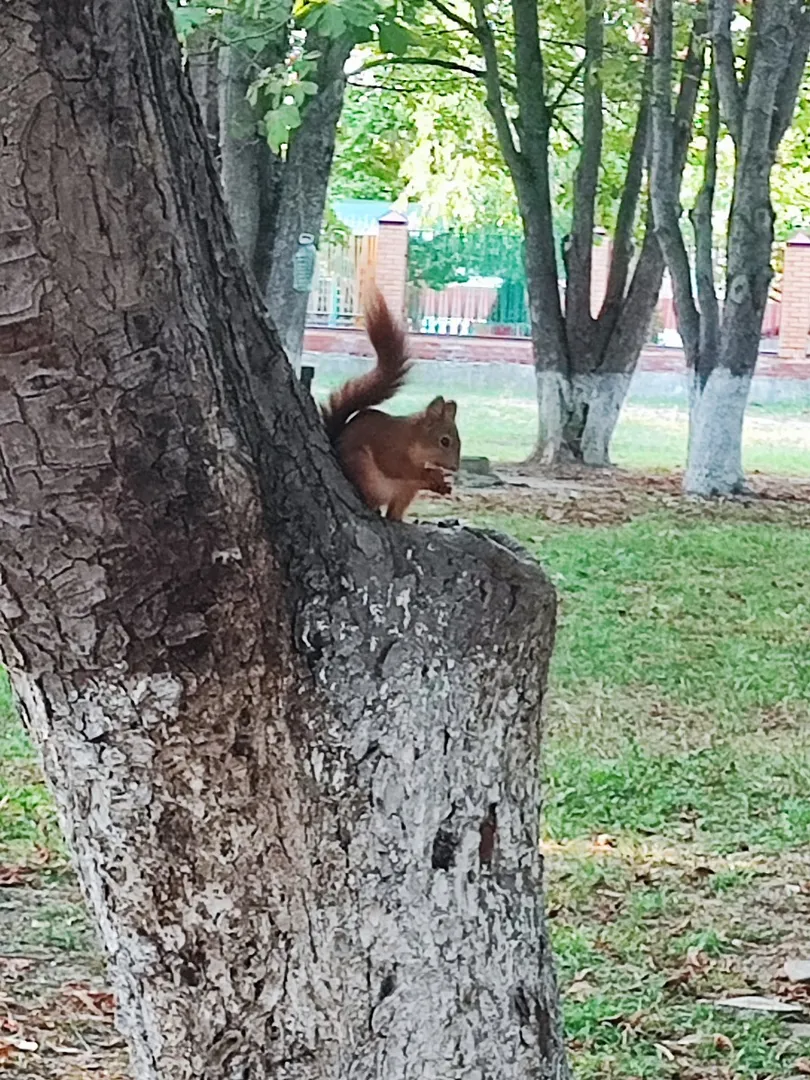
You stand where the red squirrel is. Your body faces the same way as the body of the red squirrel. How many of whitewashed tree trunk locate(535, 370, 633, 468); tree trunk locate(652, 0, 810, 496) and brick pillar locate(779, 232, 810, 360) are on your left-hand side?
3

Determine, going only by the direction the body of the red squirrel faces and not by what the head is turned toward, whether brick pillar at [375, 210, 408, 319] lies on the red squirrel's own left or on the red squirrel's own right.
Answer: on the red squirrel's own left

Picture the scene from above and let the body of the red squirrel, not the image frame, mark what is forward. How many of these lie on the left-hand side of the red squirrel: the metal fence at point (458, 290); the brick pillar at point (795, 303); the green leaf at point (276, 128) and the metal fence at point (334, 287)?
4

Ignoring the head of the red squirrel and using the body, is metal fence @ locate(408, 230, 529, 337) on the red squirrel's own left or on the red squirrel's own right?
on the red squirrel's own left

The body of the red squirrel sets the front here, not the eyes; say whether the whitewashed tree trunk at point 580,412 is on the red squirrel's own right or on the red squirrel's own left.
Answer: on the red squirrel's own left

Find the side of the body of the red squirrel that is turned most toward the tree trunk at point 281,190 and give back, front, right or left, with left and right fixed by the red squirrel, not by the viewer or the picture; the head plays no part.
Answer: left

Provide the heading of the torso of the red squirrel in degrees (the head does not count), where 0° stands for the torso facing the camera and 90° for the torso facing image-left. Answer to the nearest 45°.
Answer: approximately 270°

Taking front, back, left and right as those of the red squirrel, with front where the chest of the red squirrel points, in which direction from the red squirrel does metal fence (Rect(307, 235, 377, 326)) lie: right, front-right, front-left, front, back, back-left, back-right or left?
left
